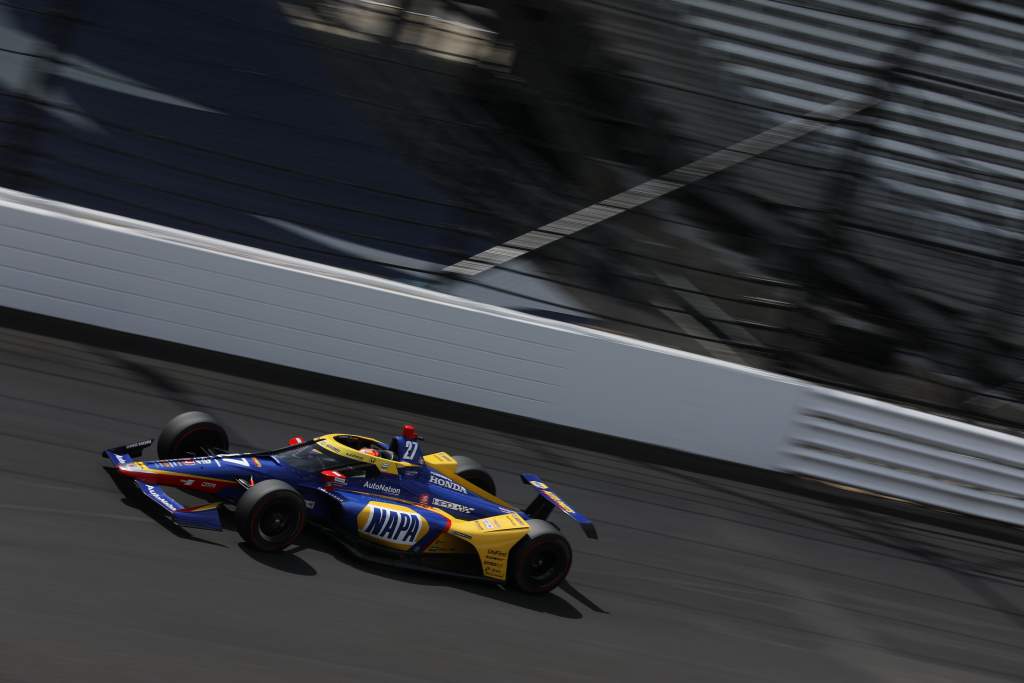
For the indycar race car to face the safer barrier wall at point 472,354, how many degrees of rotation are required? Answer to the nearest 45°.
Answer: approximately 135° to its right

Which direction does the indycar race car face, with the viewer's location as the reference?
facing the viewer and to the left of the viewer
